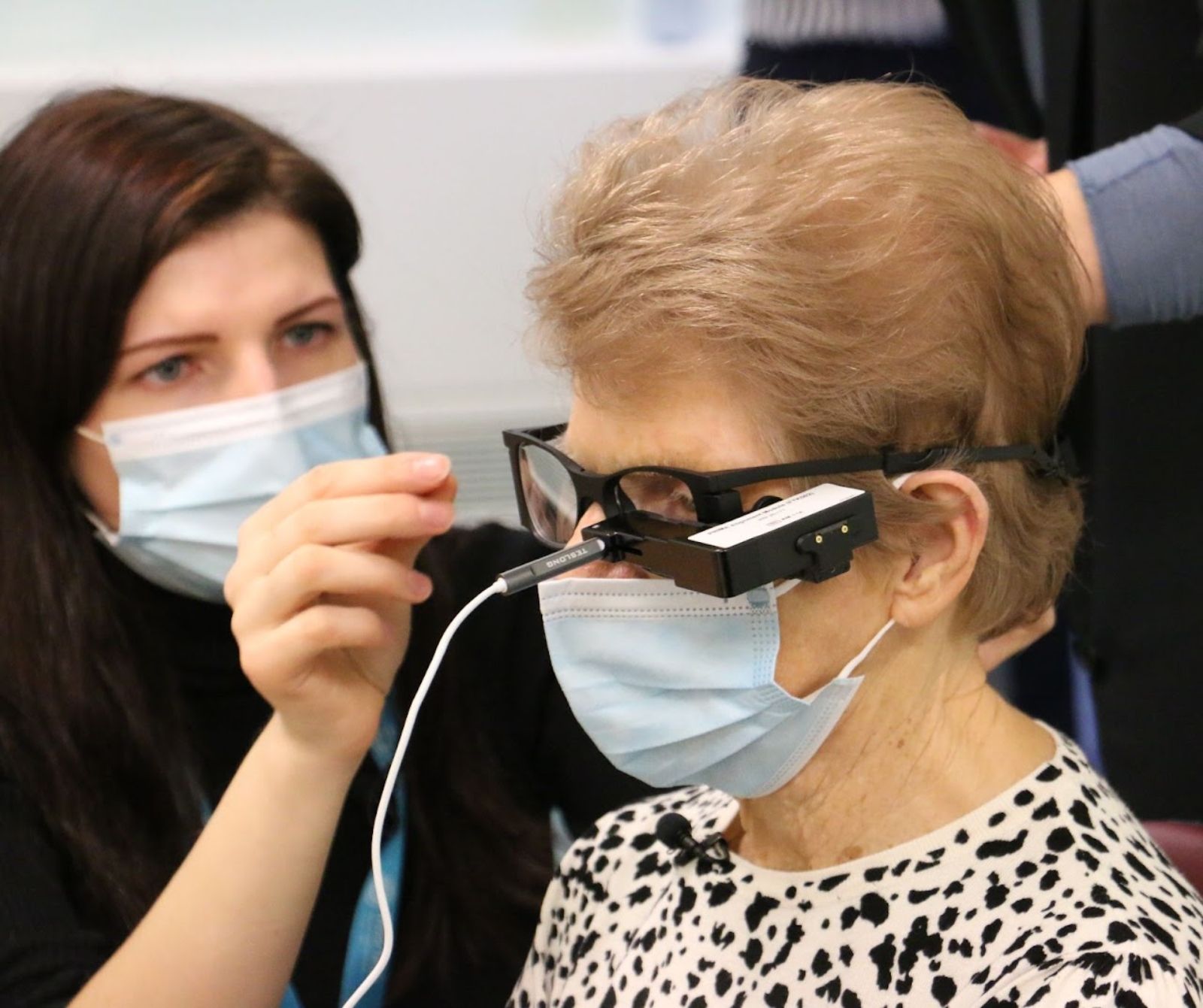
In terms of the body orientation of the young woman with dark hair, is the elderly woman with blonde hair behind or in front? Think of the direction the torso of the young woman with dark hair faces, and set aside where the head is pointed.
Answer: in front

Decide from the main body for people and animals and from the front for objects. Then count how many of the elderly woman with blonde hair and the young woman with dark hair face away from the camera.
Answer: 0

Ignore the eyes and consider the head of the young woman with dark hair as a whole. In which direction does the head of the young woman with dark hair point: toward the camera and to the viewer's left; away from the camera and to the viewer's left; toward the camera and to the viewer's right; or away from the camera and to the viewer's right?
toward the camera and to the viewer's right

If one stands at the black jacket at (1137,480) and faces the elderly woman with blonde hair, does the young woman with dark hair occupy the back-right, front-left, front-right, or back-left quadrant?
front-right

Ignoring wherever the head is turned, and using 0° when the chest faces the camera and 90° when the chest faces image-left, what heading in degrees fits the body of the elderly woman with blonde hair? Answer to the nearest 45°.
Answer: approximately 45°

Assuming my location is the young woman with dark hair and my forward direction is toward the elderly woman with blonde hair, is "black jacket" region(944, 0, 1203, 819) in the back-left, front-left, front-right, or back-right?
front-left

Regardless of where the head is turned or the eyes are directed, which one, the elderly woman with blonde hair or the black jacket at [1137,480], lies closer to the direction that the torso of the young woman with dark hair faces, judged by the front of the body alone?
the elderly woman with blonde hair

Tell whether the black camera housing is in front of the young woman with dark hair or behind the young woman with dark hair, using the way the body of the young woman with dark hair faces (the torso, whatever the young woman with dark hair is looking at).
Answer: in front

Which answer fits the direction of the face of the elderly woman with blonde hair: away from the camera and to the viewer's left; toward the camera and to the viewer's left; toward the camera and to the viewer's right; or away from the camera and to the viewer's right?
toward the camera and to the viewer's left

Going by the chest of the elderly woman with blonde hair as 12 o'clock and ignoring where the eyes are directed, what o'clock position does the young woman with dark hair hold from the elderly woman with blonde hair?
The young woman with dark hair is roughly at 2 o'clock from the elderly woman with blonde hair.

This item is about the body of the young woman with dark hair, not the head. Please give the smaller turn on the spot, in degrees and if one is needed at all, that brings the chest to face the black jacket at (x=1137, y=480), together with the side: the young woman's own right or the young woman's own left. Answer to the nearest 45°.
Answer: approximately 45° to the young woman's own left

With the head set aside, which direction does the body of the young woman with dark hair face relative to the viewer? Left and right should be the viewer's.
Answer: facing the viewer and to the right of the viewer
